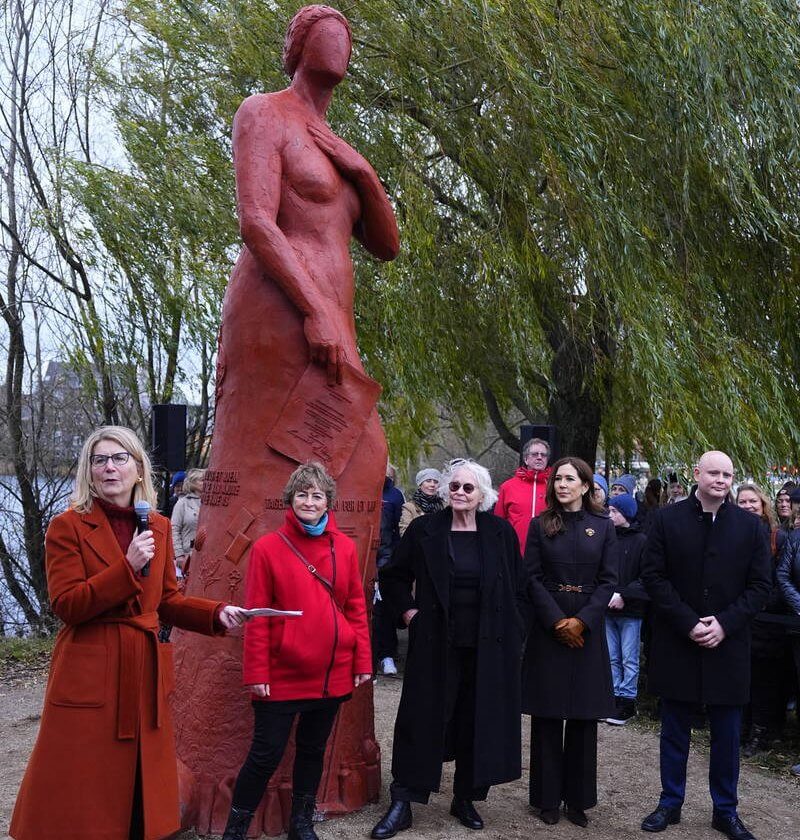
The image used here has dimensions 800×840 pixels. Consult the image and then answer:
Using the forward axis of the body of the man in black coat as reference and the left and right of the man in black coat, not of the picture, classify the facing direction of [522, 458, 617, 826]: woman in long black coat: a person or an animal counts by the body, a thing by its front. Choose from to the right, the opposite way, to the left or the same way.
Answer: the same way

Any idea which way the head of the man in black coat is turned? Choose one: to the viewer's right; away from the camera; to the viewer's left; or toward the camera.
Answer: toward the camera

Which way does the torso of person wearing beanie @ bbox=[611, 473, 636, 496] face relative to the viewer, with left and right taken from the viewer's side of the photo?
facing the viewer and to the left of the viewer

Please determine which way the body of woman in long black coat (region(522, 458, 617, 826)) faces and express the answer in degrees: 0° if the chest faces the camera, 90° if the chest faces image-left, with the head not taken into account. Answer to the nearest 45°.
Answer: approximately 0°

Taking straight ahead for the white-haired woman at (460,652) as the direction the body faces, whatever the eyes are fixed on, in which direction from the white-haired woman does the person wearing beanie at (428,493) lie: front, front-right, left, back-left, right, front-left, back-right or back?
back

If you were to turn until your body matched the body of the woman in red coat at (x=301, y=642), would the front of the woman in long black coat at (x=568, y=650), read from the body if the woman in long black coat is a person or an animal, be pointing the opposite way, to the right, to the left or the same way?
the same way

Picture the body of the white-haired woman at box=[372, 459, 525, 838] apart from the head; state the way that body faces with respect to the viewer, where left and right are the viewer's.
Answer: facing the viewer

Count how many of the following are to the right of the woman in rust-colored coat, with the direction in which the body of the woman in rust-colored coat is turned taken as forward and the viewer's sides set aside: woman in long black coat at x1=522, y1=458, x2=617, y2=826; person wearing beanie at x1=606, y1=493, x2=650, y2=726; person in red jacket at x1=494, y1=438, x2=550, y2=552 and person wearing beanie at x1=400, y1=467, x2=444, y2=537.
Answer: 0

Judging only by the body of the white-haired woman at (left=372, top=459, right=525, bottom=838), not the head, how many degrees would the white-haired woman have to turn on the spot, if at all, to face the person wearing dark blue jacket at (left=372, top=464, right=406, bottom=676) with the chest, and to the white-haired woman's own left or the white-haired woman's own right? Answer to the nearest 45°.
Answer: approximately 180°

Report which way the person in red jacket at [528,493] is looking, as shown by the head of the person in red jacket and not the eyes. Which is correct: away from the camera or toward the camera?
toward the camera

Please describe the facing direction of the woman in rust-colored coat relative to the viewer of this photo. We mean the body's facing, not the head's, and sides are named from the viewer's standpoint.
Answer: facing the viewer and to the right of the viewer

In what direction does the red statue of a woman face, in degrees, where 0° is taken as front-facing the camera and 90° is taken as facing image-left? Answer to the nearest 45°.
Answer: approximately 315°
